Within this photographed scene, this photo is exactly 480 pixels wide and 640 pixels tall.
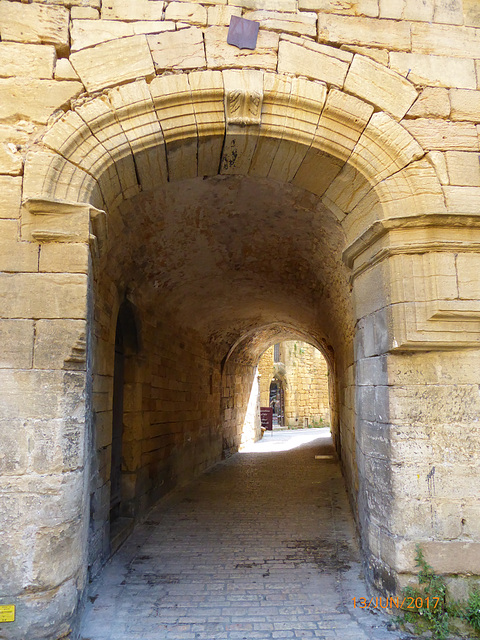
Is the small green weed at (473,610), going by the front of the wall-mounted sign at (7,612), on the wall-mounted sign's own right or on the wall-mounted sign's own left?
on the wall-mounted sign's own left

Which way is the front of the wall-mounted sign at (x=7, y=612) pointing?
toward the camera

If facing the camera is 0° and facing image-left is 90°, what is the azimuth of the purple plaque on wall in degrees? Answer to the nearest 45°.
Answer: approximately 0°
